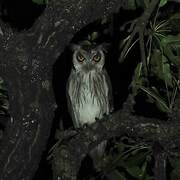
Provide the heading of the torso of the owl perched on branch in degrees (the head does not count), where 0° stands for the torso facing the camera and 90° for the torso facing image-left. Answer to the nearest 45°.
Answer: approximately 0°
